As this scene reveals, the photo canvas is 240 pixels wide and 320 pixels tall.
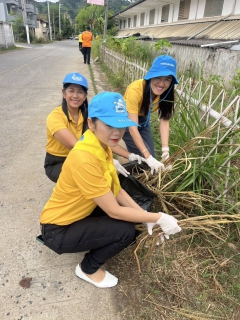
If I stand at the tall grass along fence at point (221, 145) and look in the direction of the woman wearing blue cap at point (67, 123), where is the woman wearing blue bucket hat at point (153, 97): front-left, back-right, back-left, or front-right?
front-right

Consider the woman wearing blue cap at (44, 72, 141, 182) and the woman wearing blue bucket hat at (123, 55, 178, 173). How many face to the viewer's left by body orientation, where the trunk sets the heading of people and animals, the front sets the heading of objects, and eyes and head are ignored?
0

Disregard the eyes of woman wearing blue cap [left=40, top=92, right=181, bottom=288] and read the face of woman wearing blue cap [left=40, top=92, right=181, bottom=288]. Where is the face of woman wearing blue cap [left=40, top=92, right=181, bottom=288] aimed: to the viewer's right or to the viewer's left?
to the viewer's right

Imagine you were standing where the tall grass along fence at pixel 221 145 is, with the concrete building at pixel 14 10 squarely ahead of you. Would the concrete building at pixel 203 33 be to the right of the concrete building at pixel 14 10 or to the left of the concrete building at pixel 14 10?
right

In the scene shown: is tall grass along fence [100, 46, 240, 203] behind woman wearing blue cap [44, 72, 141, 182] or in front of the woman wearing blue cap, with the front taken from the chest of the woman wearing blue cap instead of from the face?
in front

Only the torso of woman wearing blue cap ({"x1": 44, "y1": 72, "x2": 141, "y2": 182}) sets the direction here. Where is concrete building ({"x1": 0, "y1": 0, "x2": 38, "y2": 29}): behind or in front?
behind

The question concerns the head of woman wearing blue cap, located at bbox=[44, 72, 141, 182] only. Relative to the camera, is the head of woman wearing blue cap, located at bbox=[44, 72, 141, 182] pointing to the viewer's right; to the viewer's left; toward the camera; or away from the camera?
toward the camera

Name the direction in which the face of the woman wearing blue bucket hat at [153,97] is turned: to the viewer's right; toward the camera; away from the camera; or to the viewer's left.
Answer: toward the camera

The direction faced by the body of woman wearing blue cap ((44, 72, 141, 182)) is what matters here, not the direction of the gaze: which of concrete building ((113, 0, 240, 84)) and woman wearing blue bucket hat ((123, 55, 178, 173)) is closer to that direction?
the woman wearing blue bucket hat

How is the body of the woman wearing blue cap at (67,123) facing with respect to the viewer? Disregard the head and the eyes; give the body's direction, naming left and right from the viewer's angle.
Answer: facing the viewer and to the right of the viewer

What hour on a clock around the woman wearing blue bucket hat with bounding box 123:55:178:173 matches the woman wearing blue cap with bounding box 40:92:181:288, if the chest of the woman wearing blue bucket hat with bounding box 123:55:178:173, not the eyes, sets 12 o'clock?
the woman wearing blue cap with bounding box 40:92:181:288 is roughly at 2 o'clock from the woman wearing blue bucket hat with bounding box 123:55:178:173.

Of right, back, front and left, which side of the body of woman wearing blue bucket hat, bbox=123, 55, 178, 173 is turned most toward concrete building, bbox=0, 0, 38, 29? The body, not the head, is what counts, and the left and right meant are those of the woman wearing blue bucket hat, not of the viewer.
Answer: back

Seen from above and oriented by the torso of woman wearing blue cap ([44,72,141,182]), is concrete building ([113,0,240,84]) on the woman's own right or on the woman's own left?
on the woman's own left

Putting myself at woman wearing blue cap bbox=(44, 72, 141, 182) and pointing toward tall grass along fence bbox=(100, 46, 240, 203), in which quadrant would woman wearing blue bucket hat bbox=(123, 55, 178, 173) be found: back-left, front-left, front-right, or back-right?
front-left

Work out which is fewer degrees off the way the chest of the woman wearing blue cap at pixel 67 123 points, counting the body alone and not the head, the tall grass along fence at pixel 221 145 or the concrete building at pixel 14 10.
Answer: the tall grass along fence

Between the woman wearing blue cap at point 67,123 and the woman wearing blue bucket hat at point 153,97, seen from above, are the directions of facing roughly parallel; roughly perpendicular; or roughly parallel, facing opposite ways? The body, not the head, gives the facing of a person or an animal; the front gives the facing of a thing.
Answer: roughly parallel
